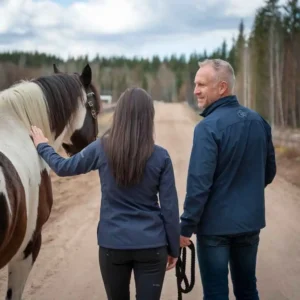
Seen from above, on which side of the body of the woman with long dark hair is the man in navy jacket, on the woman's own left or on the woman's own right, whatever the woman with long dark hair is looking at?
on the woman's own right

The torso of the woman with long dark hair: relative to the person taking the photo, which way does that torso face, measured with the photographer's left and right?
facing away from the viewer

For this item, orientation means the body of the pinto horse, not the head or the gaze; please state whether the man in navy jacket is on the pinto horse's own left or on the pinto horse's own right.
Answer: on the pinto horse's own right

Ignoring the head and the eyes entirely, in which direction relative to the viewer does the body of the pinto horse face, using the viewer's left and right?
facing away from the viewer and to the right of the viewer

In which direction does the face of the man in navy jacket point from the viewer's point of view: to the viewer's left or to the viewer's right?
to the viewer's left

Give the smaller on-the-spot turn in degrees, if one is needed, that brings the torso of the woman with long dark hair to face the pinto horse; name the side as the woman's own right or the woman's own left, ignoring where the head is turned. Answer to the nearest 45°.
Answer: approximately 45° to the woman's own left

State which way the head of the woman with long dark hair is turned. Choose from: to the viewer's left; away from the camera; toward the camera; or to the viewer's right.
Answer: away from the camera
